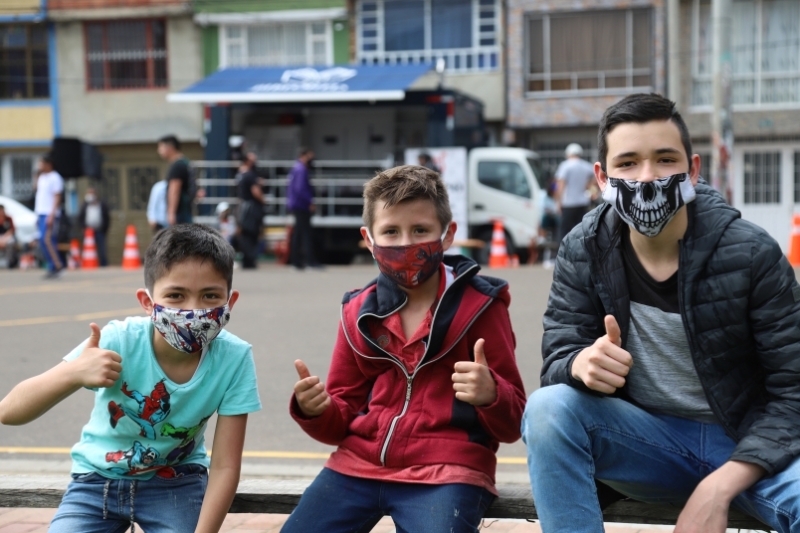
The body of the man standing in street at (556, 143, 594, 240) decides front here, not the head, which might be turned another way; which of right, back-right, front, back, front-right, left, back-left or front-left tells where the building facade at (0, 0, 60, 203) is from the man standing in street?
front-left

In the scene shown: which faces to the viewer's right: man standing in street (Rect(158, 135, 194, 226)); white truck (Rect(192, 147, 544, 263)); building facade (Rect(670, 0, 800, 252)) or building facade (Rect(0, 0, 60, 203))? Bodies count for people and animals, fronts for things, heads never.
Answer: the white truck

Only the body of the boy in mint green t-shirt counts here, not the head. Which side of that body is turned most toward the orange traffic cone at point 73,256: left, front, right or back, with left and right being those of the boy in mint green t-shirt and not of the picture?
back

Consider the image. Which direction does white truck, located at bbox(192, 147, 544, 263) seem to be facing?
to the viewer's right

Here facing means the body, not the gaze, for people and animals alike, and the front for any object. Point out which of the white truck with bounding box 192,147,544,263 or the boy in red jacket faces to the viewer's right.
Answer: the white truck

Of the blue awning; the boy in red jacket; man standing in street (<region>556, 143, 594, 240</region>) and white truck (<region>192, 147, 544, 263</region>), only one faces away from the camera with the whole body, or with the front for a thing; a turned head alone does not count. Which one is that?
the man standing in street

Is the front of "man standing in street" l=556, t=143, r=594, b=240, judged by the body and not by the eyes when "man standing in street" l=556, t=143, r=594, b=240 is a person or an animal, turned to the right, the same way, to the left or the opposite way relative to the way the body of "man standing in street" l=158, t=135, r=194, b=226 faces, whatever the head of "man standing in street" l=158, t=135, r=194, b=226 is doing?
to the right

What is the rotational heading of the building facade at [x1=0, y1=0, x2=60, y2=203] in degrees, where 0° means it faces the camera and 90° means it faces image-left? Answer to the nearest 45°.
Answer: approximately 0°
